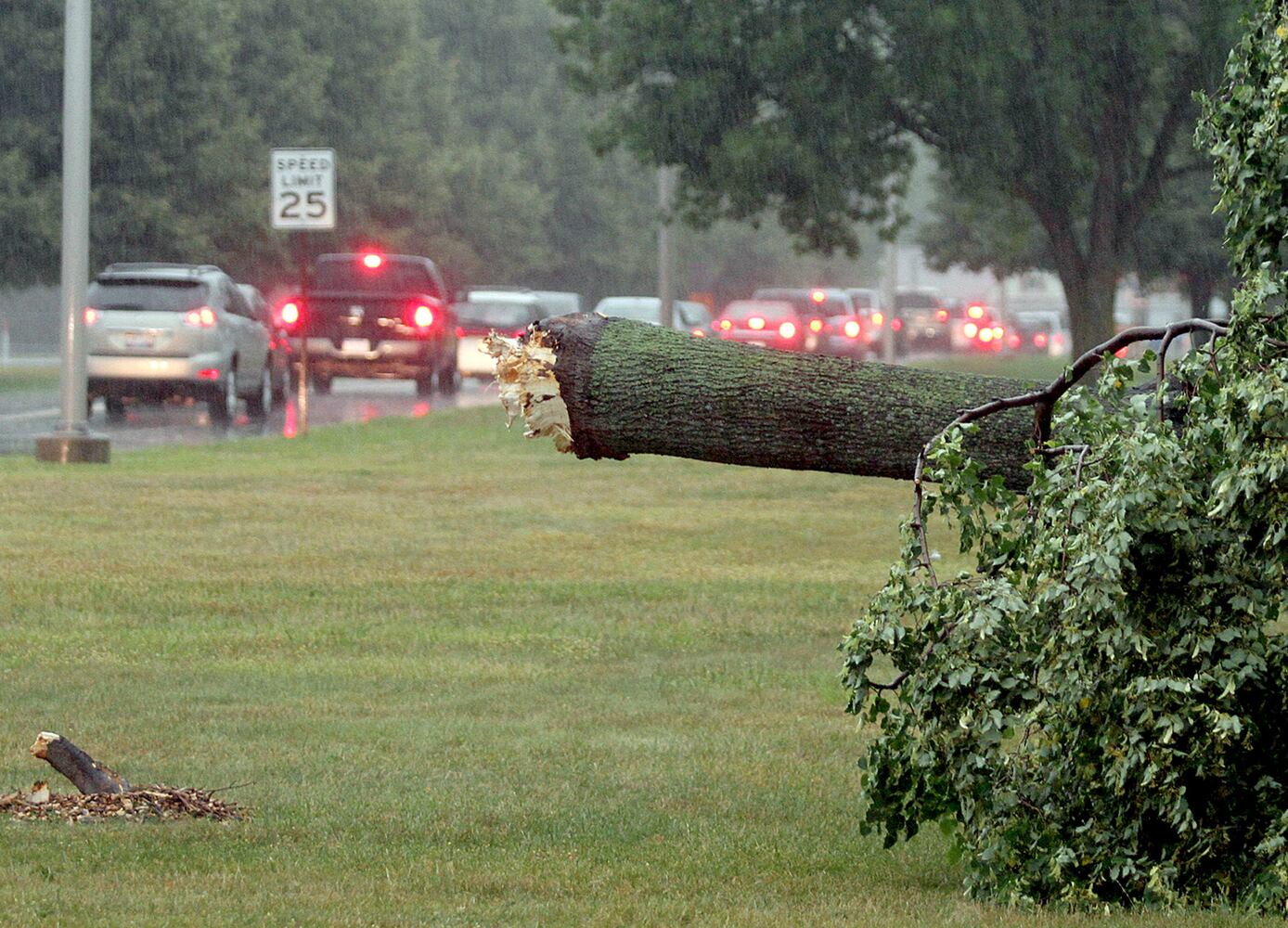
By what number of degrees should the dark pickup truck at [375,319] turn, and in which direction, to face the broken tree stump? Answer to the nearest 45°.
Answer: approximately 180°

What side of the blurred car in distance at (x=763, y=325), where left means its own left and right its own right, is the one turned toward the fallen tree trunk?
back

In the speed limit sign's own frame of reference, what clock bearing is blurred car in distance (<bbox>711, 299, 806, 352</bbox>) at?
The blurred car in distance is roughly at 7 o'clock from the speed limit sign.

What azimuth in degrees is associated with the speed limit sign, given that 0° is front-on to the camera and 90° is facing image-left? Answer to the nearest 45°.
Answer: approximately 0°

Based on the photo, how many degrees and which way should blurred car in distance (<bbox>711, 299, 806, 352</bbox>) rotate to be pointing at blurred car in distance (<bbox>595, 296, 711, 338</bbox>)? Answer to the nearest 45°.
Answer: approximately 135° to its left

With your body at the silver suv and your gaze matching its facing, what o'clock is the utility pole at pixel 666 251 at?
The utility pole is roughly at 12 o'clock from the silver suv.

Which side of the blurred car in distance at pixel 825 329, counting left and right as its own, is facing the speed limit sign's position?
back

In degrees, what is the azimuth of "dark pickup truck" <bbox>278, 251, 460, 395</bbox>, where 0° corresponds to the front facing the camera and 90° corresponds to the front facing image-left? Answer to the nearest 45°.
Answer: approximately 180°

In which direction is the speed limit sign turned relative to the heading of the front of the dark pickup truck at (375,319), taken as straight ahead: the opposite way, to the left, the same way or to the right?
the opposite way

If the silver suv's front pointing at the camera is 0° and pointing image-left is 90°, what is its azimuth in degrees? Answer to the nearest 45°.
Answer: approximately 225°

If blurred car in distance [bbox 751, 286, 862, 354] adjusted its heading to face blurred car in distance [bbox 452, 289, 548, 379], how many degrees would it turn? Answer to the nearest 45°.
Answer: approximately 135° to its left

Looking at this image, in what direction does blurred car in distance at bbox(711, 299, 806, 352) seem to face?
away from the camera

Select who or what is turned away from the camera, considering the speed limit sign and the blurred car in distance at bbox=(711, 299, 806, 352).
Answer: the blurred car in distance

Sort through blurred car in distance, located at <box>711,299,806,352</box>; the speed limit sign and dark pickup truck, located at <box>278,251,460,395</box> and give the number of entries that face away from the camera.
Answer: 2
